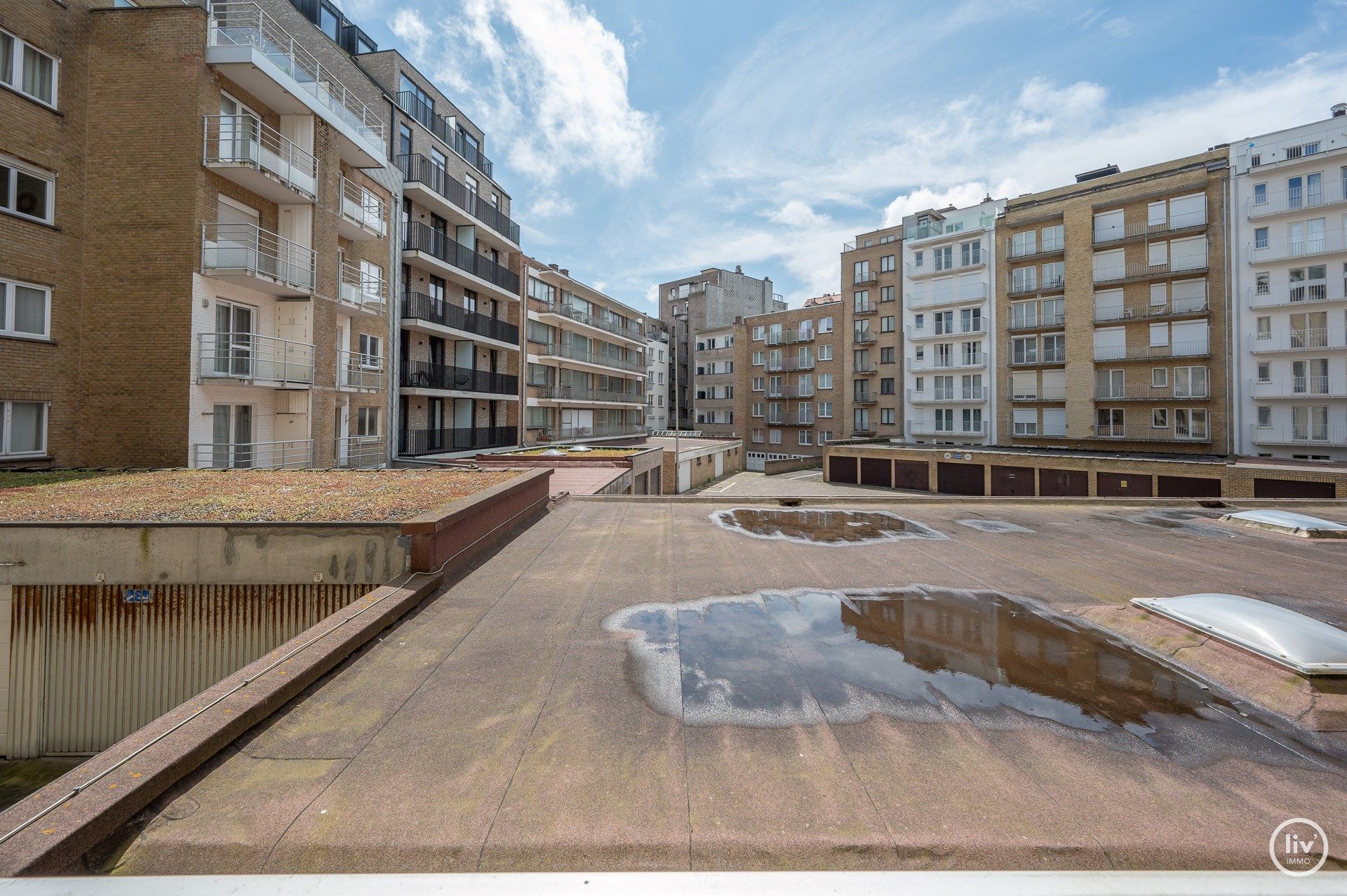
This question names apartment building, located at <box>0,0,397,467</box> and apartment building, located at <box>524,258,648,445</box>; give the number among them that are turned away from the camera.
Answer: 0

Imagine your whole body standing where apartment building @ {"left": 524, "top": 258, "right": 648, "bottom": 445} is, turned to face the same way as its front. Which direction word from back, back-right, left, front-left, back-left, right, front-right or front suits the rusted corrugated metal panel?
front-right

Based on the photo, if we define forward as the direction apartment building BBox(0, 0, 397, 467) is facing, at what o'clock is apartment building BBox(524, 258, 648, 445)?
apartment building BBox(524, 258, 648, 445) is roughly at 9 o'clock from apartment building BBox(0, 0, 397, 467).

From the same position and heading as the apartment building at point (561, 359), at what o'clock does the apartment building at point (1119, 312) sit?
the apartment building at point (1119, 312) is roughly at 11 o'clock from the apartment building at point (561, 359).

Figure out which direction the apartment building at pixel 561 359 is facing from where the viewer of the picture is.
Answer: facing the viewer and to the right of the viewer

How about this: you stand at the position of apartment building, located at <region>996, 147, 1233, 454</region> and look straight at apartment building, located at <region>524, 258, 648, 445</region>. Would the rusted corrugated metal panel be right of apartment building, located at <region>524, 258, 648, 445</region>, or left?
left

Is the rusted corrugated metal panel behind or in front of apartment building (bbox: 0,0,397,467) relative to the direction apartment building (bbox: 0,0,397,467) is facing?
in front

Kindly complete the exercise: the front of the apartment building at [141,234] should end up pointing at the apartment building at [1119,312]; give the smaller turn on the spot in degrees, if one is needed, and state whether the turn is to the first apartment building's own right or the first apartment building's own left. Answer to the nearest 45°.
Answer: approximately 45° to the first apartment building's own left

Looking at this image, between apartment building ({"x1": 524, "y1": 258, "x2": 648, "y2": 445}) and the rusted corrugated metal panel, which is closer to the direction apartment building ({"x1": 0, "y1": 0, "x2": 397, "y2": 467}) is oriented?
the rusted corrugated metal panel

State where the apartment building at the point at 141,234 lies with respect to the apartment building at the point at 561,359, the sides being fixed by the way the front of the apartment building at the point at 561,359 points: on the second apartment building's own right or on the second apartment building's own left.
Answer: on the second apartment building's own right

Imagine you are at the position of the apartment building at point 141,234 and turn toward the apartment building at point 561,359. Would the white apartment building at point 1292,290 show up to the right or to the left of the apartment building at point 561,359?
right
